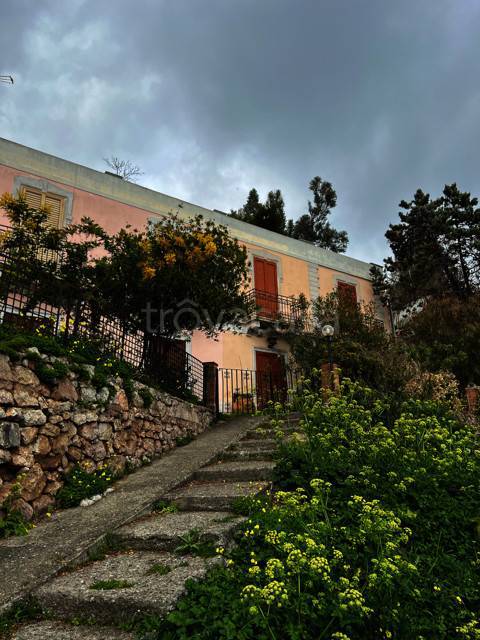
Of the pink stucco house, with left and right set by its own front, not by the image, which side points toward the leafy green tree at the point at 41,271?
right

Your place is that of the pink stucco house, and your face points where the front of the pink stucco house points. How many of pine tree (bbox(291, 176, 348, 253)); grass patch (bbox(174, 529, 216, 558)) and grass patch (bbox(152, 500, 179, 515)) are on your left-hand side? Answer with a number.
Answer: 1

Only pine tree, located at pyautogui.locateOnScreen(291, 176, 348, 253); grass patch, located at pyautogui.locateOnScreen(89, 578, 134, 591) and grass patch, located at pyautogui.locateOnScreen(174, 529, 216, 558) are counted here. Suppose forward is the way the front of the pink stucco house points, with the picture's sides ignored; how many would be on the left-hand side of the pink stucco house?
1

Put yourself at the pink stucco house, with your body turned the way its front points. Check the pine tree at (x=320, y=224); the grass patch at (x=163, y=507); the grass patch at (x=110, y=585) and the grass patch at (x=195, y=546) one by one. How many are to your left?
1

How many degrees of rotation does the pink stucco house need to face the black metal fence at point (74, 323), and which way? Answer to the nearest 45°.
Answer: approximately 90° to its right

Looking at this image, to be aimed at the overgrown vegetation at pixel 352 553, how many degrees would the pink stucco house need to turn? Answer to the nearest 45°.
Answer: approximately 45° to its right

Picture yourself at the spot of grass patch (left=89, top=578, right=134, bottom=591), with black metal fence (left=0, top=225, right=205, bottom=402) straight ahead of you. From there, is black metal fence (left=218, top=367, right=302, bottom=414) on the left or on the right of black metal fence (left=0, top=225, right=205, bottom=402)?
right

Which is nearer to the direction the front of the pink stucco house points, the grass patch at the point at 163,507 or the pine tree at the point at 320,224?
the grass patch

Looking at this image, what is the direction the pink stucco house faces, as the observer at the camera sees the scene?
facing the viewer and to the right of the viewer

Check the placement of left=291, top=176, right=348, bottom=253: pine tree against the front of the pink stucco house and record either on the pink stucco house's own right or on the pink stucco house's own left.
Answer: on the pink stucco house's own left

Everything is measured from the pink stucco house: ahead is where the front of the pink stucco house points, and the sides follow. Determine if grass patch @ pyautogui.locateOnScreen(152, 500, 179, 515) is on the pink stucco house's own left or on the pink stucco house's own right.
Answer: on the pink stucco house's own right

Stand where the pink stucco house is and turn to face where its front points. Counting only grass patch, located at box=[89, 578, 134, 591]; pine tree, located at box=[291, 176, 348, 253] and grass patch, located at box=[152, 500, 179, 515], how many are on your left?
1
